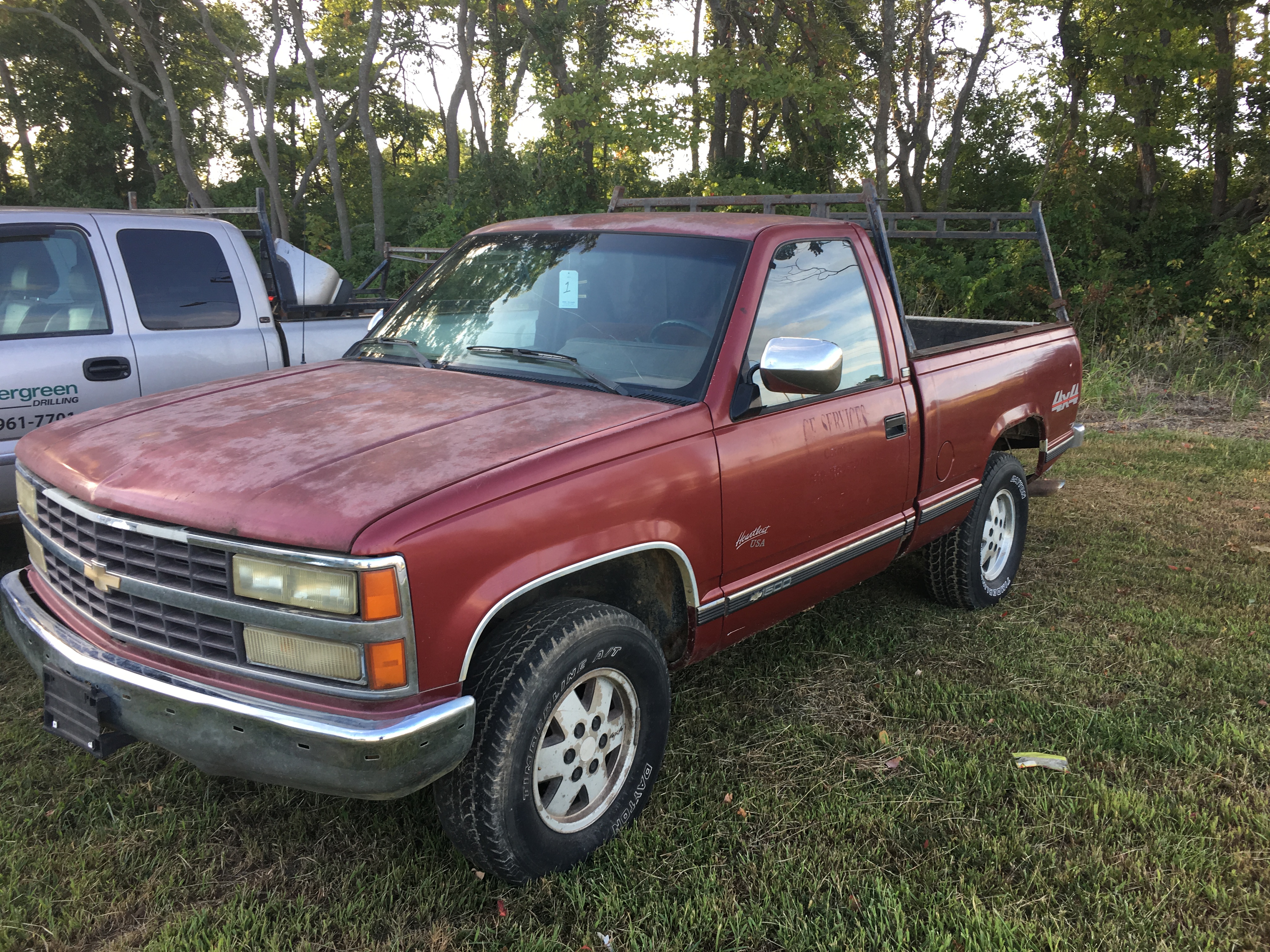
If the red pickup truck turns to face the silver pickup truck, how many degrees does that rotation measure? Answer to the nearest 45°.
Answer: approximately 90° to its right

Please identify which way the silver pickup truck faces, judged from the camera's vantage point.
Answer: facing to the left of the viewer

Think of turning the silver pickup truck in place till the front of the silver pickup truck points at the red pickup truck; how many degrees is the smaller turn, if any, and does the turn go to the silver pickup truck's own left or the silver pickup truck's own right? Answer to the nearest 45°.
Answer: approximately 90° to the silver pickup truck's own left
